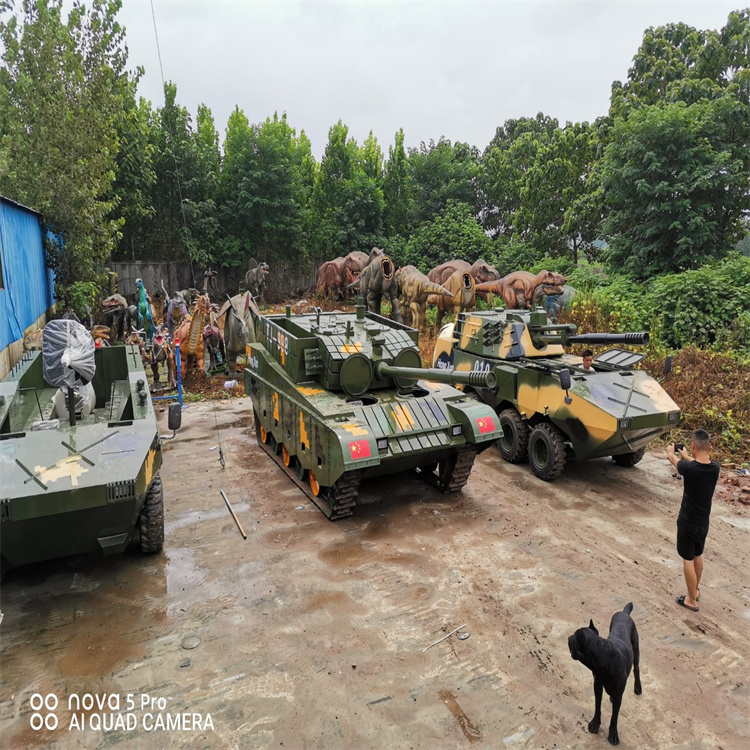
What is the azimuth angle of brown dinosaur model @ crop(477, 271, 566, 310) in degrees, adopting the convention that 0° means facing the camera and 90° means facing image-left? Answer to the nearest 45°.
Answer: approximately 270°

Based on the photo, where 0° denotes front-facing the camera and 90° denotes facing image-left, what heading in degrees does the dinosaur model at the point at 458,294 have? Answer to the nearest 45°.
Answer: approximately 315°

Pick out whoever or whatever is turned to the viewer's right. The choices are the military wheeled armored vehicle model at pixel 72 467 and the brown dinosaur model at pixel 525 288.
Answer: the brown dinosaur model

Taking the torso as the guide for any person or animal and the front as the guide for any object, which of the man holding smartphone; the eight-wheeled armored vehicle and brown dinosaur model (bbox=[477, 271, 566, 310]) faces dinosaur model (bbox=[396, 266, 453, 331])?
the man holding smartphone

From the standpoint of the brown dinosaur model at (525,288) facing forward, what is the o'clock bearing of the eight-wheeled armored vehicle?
The eight-wheeled armored vehicle is roughly at 3 o'clock from the brown dinosaur model.

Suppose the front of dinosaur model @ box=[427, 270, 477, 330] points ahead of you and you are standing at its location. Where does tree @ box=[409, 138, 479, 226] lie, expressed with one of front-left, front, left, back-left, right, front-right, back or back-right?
back-left

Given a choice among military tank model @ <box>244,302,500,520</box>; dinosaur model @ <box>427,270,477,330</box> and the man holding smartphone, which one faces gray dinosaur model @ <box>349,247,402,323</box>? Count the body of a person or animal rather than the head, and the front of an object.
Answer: the man holding smartphone

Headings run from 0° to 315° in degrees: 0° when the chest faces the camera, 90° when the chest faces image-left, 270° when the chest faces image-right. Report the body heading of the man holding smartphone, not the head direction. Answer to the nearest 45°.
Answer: approximately 135°

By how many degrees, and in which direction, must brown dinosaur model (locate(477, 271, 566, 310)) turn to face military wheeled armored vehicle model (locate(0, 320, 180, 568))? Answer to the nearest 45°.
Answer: approximately 90° to its right
